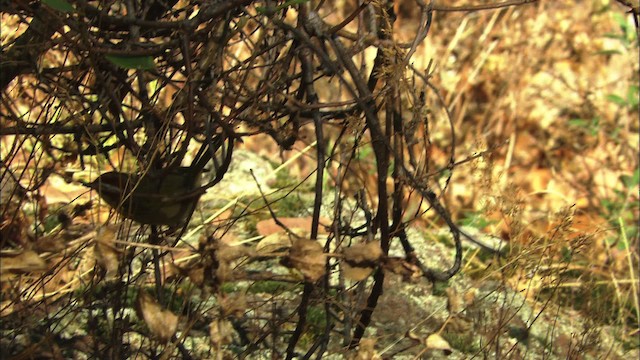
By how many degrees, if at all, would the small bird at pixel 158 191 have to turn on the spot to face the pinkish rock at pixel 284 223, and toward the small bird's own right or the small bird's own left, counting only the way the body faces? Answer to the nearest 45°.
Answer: approximately 135° to the small bird's own right

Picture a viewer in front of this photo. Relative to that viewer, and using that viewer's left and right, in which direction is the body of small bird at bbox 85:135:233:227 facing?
facing to the left of the viewer

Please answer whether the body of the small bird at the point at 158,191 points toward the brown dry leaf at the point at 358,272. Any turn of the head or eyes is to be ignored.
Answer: no

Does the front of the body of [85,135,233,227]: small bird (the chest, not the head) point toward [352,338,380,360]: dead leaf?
no

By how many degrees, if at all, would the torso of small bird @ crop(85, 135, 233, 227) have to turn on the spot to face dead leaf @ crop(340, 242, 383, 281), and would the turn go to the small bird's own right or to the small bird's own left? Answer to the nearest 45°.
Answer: approximately 135° to the small bird's own left
